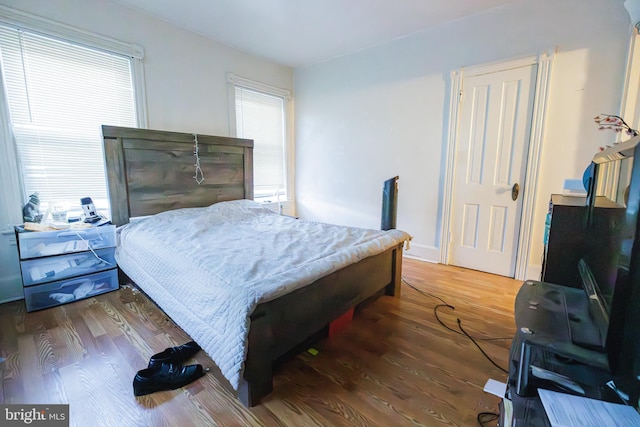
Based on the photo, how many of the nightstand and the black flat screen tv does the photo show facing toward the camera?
1

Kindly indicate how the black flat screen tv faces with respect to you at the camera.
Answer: facing to the left of the viewer

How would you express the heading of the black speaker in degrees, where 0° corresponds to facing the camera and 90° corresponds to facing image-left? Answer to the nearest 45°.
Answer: approximately 45°

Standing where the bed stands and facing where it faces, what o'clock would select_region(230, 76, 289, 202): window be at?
The window is roughly at 8 o'clock from the bed.

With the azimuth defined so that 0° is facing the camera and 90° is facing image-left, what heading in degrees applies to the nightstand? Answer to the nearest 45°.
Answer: approximately 0°

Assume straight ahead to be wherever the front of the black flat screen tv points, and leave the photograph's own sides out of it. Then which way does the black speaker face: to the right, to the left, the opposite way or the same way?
to the left

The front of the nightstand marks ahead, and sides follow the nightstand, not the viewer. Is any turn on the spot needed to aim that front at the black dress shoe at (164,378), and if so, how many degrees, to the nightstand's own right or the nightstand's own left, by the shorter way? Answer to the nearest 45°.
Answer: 0° — it already faces it
